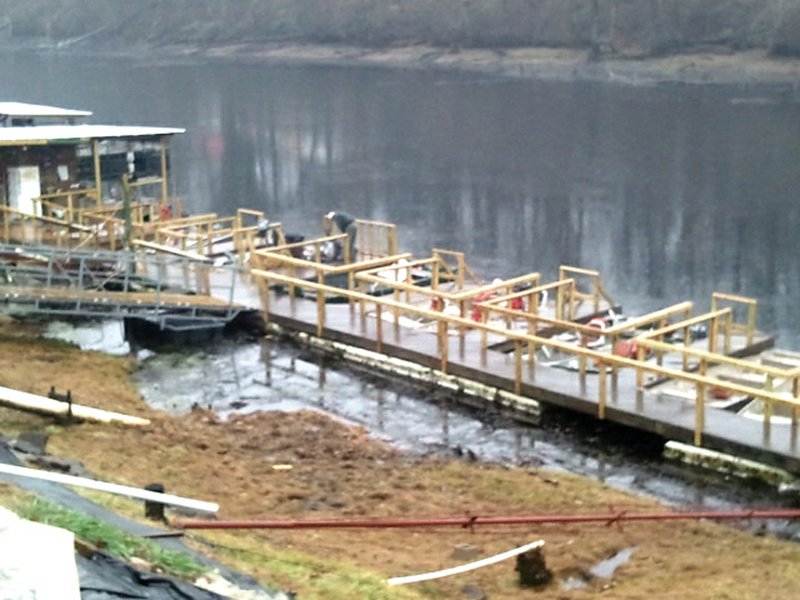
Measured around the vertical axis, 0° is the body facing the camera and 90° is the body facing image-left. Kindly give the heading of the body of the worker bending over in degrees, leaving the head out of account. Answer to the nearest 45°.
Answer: approximately 90°

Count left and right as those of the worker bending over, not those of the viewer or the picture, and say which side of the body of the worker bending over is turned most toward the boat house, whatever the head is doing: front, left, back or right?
front

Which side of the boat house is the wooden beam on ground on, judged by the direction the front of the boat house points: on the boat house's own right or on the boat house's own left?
on the boat house's own right

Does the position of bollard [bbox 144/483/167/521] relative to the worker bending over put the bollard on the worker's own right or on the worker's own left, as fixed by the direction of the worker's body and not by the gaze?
on the worker's own left

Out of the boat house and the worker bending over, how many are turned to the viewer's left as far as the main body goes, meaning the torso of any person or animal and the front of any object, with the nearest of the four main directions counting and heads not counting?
1

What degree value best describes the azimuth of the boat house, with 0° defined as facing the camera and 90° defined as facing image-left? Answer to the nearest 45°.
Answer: approximately 315°

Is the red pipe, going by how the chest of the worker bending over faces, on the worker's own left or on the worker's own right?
on the worker's own left

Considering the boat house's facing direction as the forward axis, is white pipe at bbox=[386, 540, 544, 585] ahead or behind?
ahead
